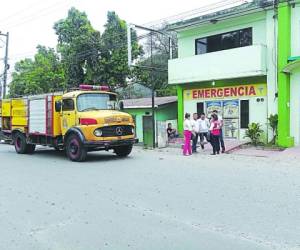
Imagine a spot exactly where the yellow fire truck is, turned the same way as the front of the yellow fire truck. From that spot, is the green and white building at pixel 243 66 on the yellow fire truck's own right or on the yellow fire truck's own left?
on the yellow fire truck's own left

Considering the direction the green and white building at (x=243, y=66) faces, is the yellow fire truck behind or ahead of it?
ahead

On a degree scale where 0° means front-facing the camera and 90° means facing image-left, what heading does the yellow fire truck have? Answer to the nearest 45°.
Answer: approximately 315°

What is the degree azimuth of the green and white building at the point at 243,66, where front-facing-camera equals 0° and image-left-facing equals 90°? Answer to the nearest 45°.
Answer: approximately 45°

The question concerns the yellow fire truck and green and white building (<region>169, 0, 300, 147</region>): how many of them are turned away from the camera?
0

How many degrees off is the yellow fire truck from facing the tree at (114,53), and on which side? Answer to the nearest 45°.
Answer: approximately 135° to its left

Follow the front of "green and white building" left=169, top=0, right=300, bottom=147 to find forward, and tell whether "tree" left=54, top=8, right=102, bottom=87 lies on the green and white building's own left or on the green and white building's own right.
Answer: on the green and white building's own right

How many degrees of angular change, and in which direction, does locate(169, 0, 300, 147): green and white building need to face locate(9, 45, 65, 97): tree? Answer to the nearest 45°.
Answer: approximately 90° to its right

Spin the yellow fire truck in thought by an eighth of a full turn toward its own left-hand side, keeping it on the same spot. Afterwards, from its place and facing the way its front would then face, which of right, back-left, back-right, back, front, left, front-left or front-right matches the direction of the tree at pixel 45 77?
left

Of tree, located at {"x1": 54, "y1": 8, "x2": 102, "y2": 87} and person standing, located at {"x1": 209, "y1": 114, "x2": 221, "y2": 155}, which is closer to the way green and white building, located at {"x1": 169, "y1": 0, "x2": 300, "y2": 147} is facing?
the person standing

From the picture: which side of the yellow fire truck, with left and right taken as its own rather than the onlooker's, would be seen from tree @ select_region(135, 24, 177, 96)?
left

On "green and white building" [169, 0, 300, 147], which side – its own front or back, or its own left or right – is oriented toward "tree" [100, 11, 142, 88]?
right
